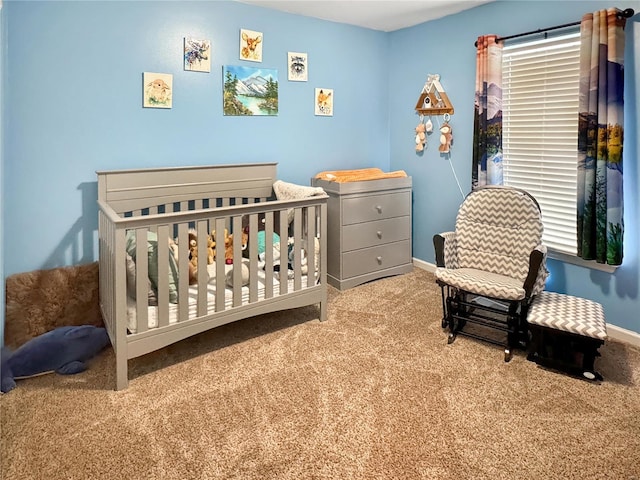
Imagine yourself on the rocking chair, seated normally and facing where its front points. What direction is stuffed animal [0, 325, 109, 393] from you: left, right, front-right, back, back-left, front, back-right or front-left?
front

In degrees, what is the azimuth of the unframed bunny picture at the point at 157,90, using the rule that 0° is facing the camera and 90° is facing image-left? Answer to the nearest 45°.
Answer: approximately 315°

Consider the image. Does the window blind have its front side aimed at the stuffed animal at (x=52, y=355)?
yes

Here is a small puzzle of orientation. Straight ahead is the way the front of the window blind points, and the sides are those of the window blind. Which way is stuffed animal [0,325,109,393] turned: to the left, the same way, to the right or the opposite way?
the opposite way

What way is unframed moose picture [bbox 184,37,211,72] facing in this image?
toward the camera

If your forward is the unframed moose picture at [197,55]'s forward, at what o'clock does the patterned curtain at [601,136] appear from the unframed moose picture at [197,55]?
The patterned curtain is roughly at 10 o'clock from the unframed moose picture.
